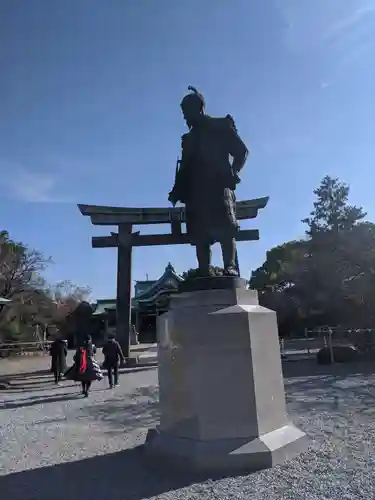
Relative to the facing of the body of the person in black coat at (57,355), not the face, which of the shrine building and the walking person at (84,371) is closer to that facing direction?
the shrine building

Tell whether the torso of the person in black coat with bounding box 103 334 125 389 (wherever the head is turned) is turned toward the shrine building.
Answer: yes

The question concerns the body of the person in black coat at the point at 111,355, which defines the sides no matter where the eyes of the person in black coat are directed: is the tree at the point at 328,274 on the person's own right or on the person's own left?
on the person's own right

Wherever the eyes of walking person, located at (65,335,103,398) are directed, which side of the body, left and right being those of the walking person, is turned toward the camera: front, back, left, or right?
back

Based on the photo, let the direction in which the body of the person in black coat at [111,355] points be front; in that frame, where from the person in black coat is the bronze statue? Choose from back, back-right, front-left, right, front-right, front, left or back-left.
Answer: back

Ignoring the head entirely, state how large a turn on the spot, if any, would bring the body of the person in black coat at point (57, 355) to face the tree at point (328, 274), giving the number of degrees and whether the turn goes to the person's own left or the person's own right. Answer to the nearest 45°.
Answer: approximately 45° to the person's own right

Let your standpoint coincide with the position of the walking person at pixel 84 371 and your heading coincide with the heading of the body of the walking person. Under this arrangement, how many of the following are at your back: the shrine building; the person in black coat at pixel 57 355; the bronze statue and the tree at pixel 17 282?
1

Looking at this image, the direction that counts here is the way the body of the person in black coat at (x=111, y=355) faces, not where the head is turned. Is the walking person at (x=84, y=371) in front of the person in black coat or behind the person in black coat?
behind

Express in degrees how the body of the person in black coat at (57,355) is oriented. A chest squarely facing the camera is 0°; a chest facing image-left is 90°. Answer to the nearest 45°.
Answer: approximately 180°

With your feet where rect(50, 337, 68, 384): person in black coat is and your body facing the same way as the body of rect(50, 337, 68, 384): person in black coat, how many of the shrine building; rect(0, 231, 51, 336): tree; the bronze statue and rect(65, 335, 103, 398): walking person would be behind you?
2

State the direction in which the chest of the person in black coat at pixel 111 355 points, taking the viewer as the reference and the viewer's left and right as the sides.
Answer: facing away from the viewer

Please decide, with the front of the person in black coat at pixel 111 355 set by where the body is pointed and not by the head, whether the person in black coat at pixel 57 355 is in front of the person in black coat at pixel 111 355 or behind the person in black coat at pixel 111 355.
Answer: in front
